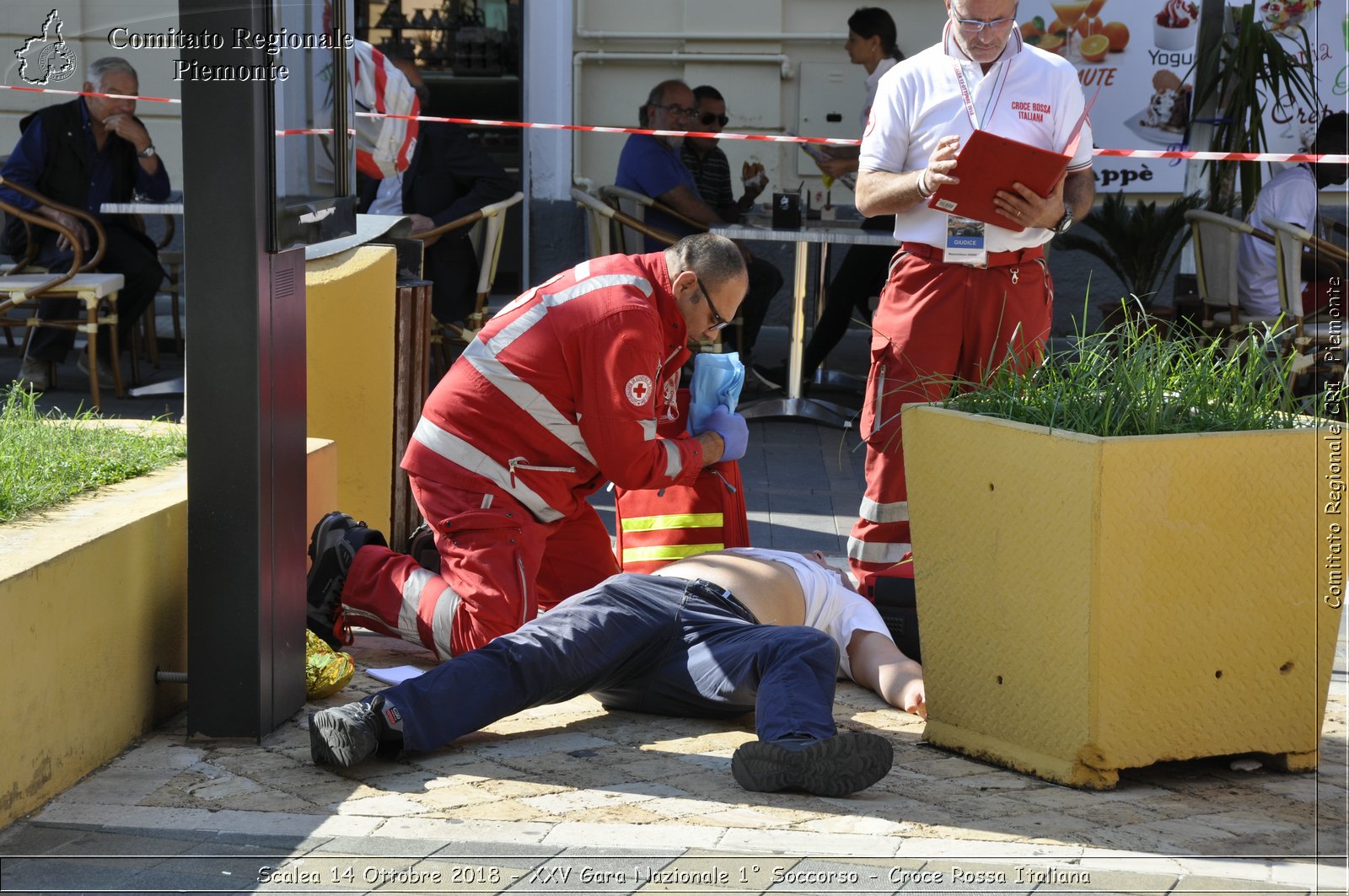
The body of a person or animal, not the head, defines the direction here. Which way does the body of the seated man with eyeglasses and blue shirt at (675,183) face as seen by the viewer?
to the viewer's right

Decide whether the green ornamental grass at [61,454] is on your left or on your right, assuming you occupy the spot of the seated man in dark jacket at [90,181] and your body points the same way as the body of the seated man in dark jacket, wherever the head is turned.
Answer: on your right

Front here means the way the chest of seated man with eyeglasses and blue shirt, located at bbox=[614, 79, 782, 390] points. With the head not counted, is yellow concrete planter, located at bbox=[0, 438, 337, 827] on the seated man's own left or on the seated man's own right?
on the seated man's own right

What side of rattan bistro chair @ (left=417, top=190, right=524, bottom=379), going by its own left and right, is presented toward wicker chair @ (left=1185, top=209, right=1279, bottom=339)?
back

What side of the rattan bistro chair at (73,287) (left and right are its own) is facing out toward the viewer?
right

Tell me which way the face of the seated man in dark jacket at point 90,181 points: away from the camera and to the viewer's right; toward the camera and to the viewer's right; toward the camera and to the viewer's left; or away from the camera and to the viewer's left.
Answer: toward the camera and to the viewer's right

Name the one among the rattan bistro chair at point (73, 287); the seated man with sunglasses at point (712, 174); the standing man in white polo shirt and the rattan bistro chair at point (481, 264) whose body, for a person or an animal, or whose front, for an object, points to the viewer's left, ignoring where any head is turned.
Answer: the rattan bistro chair at point (481, 264)

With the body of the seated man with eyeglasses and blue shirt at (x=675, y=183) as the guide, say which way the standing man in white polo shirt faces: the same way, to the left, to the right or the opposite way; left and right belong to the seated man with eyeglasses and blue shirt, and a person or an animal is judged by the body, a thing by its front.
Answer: to the right

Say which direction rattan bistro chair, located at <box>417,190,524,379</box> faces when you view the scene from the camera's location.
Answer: facing to the left of the viewer

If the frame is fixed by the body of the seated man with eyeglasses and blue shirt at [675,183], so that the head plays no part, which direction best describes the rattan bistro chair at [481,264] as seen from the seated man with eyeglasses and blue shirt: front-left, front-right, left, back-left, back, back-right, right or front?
back-right
